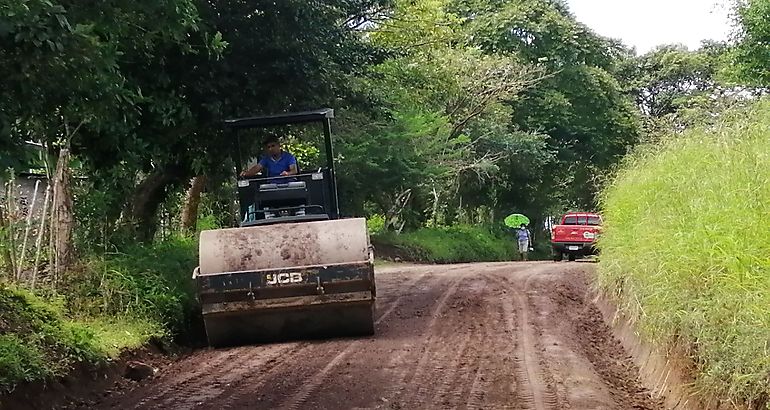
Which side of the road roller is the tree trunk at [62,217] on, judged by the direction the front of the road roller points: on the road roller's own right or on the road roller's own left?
on the road roller's own right

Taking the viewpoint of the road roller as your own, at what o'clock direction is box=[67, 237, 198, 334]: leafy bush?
The leafy bush is roughly at 4 o'clock from the road roller.

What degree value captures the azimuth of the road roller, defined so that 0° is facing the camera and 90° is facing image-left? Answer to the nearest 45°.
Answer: approximately 0°

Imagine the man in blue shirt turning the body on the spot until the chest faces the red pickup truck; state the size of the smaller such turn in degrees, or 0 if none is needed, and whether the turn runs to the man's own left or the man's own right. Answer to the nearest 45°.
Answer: approximately 135° to the man's own left

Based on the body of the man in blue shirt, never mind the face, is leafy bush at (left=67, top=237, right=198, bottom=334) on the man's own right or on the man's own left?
on the man's own right
